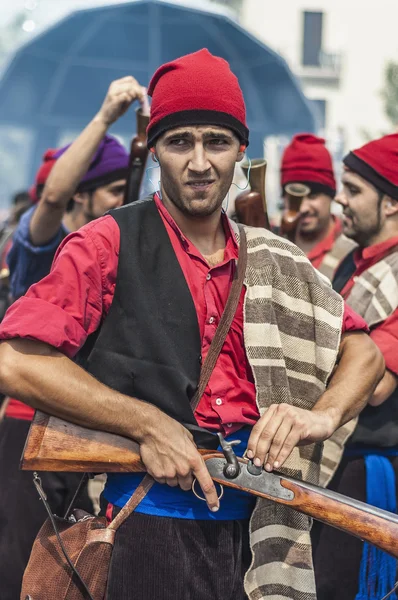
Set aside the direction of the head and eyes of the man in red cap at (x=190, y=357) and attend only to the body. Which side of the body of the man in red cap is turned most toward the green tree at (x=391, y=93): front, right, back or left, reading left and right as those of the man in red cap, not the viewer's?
back

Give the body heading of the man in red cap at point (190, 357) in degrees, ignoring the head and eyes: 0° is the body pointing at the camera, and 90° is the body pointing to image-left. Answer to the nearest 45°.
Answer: approximately 0°

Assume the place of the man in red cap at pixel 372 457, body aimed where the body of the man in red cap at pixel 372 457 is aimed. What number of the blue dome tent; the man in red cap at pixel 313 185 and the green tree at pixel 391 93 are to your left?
0

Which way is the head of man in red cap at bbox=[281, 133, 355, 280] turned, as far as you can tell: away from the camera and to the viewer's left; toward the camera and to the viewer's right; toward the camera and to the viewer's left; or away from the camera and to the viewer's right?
toward the camera and to the viewer's left

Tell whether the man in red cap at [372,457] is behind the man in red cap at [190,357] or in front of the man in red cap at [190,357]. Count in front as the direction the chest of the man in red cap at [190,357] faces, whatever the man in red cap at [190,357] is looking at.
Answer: behind

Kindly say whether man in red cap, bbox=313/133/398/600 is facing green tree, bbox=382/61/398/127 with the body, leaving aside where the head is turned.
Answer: no

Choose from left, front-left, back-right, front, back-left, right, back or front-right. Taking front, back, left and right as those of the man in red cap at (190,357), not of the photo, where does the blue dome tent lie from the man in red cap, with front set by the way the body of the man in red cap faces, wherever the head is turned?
back

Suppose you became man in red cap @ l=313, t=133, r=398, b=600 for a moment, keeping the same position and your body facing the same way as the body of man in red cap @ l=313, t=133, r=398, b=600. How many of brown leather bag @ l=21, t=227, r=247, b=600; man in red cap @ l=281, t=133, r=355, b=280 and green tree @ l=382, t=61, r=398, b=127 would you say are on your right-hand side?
2

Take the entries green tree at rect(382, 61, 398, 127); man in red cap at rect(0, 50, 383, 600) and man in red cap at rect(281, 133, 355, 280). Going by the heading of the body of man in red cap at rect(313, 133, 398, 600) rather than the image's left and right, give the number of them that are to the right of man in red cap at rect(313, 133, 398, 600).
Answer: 2

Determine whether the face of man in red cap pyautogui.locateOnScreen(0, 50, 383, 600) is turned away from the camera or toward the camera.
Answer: toward the camera

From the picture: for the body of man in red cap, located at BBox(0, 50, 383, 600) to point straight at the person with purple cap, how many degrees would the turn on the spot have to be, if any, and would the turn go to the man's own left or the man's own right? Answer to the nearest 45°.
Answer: approximately 135° to the man's own right

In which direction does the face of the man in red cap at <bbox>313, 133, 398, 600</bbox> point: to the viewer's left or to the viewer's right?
to the viewer's left
